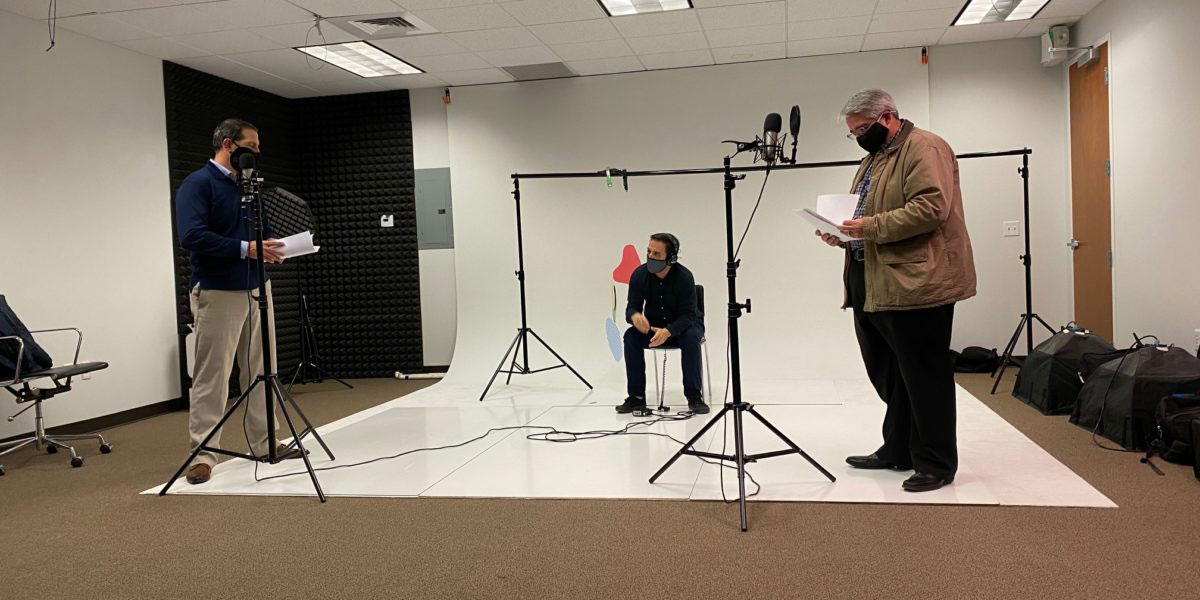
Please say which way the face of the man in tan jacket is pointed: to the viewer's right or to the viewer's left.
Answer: to the viewer's left

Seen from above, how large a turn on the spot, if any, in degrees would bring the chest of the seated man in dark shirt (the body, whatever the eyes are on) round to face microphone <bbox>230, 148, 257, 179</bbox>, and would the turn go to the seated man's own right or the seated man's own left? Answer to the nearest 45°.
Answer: approximately 45° to the seated man's own right

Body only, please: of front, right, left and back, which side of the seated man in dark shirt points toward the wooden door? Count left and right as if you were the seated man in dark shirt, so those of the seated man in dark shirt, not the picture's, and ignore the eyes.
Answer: left

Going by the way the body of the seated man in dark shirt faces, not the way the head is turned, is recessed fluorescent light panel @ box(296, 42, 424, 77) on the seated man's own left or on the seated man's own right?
on the seated man's own right

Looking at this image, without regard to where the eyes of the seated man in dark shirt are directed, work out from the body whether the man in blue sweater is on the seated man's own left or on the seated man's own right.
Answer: on the seated man's own right

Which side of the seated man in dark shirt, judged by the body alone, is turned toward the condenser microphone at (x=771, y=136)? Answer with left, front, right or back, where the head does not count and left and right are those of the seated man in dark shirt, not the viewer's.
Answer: front

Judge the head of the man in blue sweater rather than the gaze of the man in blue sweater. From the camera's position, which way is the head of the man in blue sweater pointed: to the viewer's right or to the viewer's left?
to the viewer's right

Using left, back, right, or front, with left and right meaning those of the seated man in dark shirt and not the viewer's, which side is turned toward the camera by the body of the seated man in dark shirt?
front
